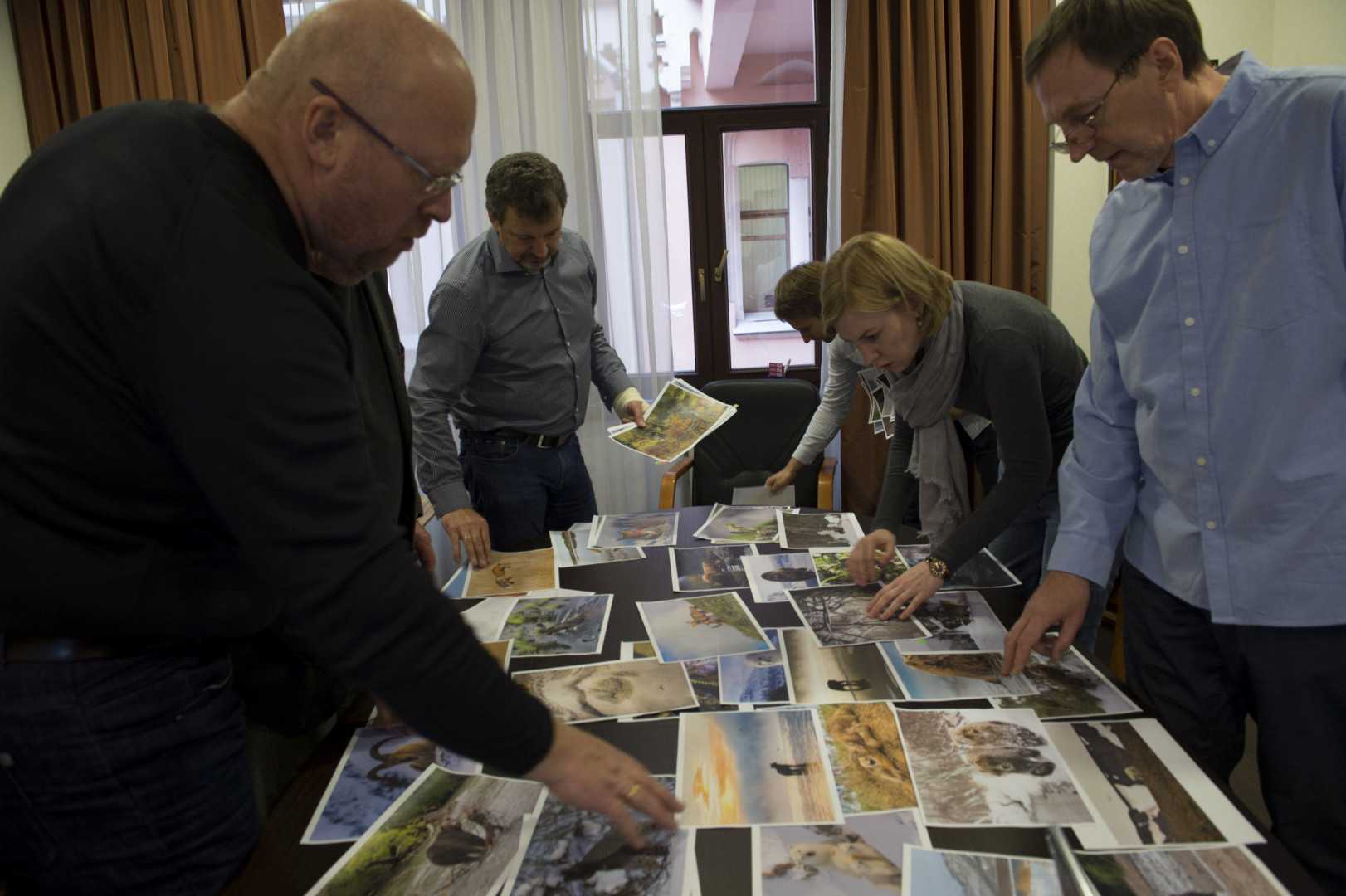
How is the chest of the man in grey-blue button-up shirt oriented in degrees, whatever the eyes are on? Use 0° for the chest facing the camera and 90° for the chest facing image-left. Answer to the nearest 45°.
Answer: approximately 315°

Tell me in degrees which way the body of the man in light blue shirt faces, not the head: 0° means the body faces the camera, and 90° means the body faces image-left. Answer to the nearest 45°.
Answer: approximately 45°

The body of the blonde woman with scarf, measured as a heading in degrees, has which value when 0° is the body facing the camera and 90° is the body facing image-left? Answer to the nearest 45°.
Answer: approximately 45°

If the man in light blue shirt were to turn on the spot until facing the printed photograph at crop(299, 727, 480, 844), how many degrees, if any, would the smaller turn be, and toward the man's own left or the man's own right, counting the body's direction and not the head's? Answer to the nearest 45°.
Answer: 0° — they already face it

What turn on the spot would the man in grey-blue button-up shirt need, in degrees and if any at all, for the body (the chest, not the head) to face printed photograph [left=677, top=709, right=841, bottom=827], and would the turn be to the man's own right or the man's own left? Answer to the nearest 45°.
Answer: approximately 45° to the man's own right
